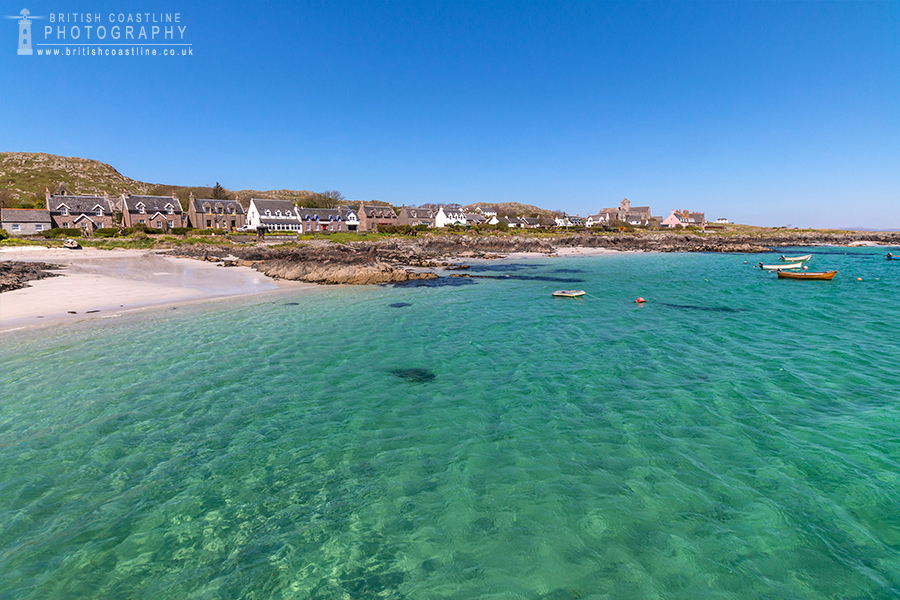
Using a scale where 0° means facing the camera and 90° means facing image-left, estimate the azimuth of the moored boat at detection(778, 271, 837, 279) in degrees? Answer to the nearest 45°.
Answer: approximately 270°

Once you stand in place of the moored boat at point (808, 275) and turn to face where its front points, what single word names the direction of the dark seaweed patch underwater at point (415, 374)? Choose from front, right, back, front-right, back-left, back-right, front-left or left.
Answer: right

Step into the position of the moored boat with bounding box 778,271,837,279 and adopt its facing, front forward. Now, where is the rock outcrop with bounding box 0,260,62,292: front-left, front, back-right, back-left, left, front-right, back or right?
back-right
